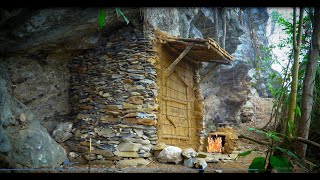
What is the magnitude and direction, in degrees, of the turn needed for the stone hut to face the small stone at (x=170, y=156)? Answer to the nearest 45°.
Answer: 0° — it already faces it

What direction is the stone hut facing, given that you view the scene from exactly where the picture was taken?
facing the viewer and to the right of the viewer

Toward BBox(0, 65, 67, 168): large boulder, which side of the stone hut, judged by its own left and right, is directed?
right

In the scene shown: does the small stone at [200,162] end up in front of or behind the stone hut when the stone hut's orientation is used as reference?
in front

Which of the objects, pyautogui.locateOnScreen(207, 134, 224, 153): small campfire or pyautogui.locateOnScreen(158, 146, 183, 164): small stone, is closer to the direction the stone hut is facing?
the small stone

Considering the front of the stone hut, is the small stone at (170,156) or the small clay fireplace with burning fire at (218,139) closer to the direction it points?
the small stone

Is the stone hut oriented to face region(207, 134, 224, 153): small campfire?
no

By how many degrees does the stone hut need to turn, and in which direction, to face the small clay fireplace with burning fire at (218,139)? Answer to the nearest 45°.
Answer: approximately 90° to its left
